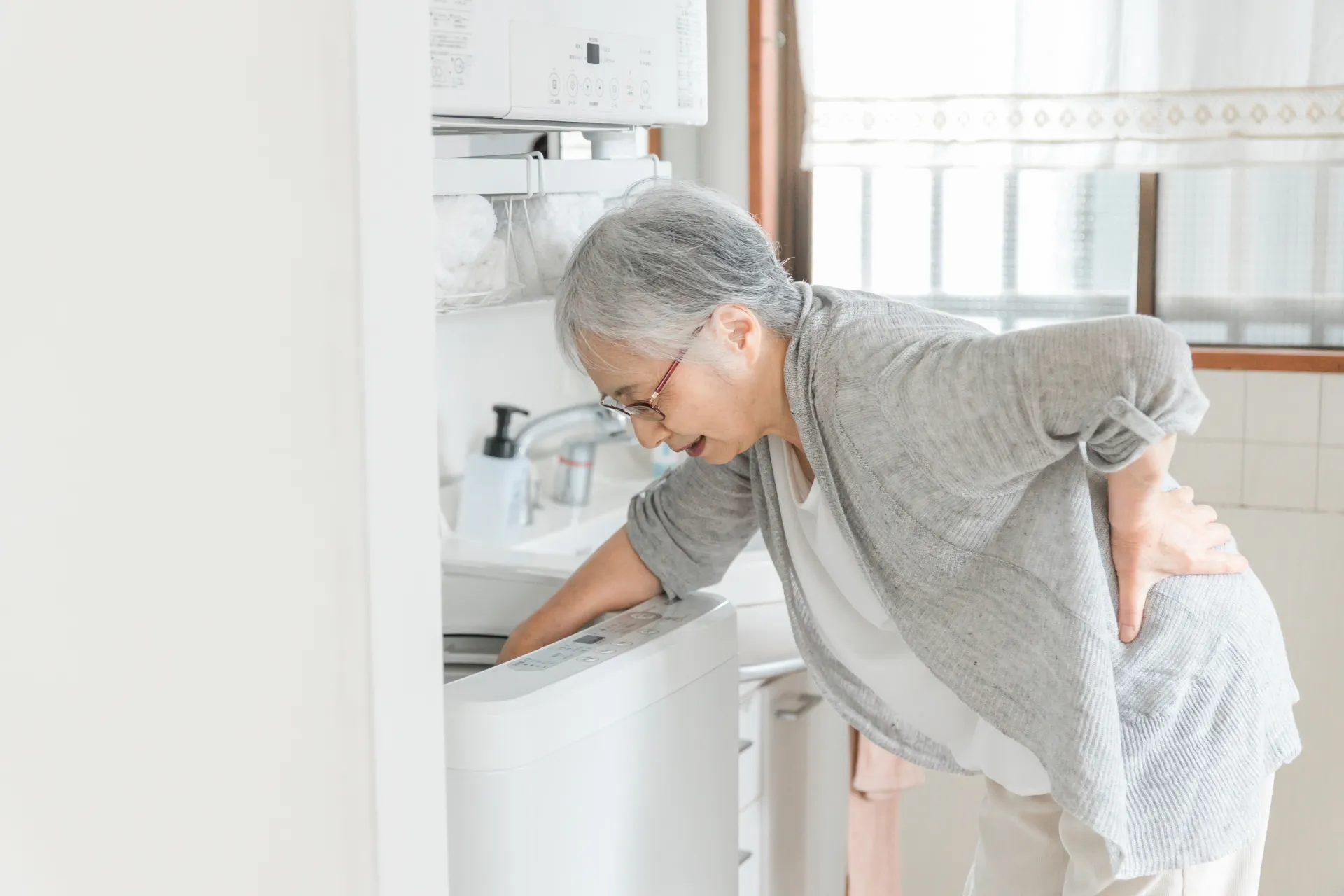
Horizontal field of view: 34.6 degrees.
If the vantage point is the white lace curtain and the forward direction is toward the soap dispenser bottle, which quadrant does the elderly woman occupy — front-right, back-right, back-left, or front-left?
front-left

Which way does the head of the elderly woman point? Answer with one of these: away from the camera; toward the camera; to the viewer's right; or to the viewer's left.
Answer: to the viewer's left

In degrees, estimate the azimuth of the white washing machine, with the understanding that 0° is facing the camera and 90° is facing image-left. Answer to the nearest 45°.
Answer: approximately 315°
